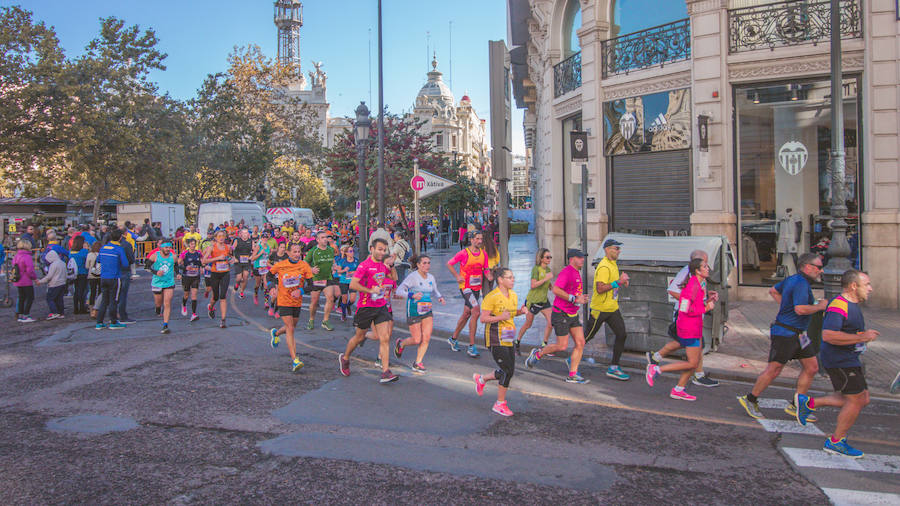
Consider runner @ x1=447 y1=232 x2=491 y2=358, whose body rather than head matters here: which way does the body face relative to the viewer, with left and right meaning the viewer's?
facing the viewer and to the right of the viewer
